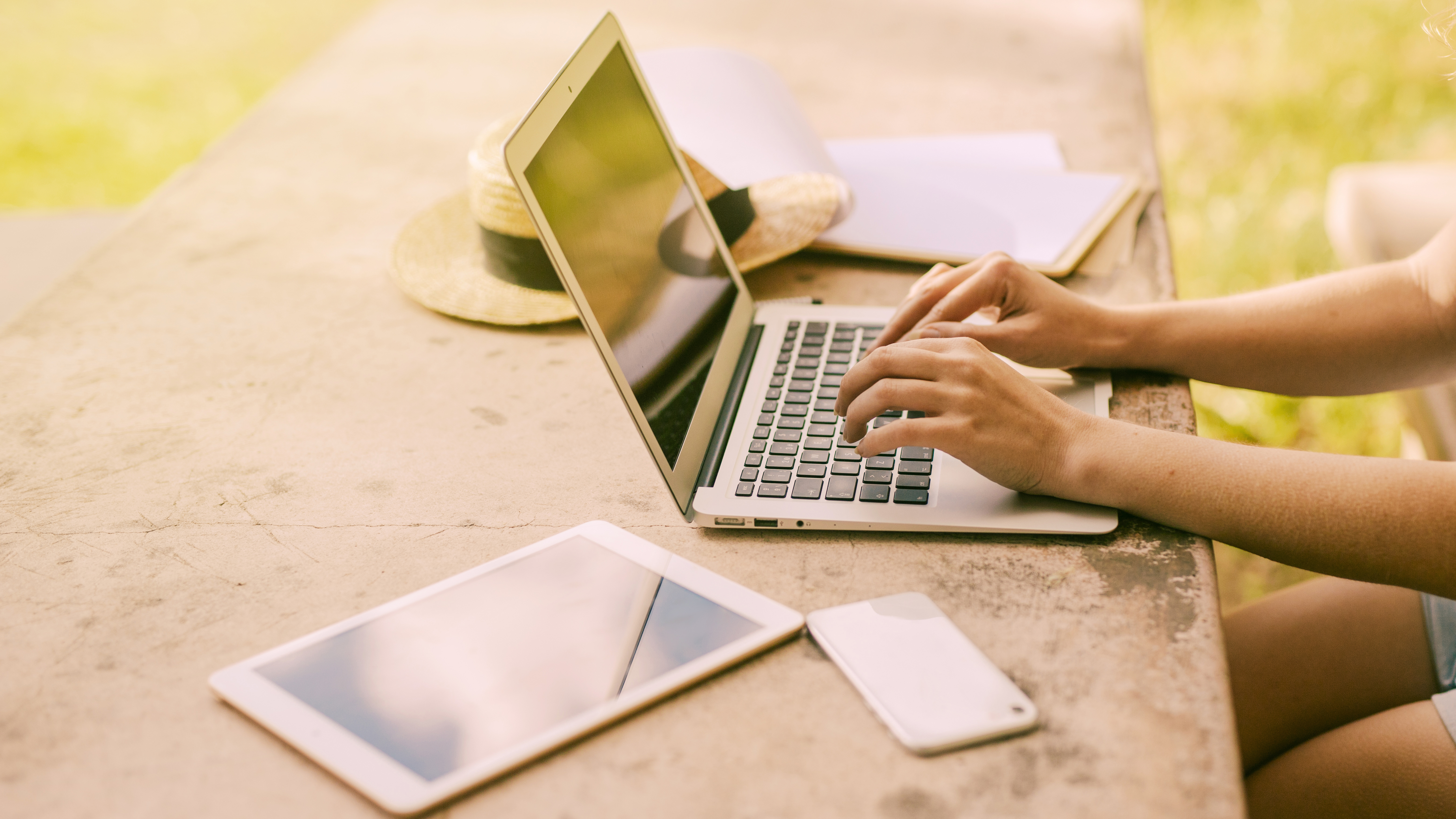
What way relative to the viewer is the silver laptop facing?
to the viewer's right

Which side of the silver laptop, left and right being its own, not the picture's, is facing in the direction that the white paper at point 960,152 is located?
left
